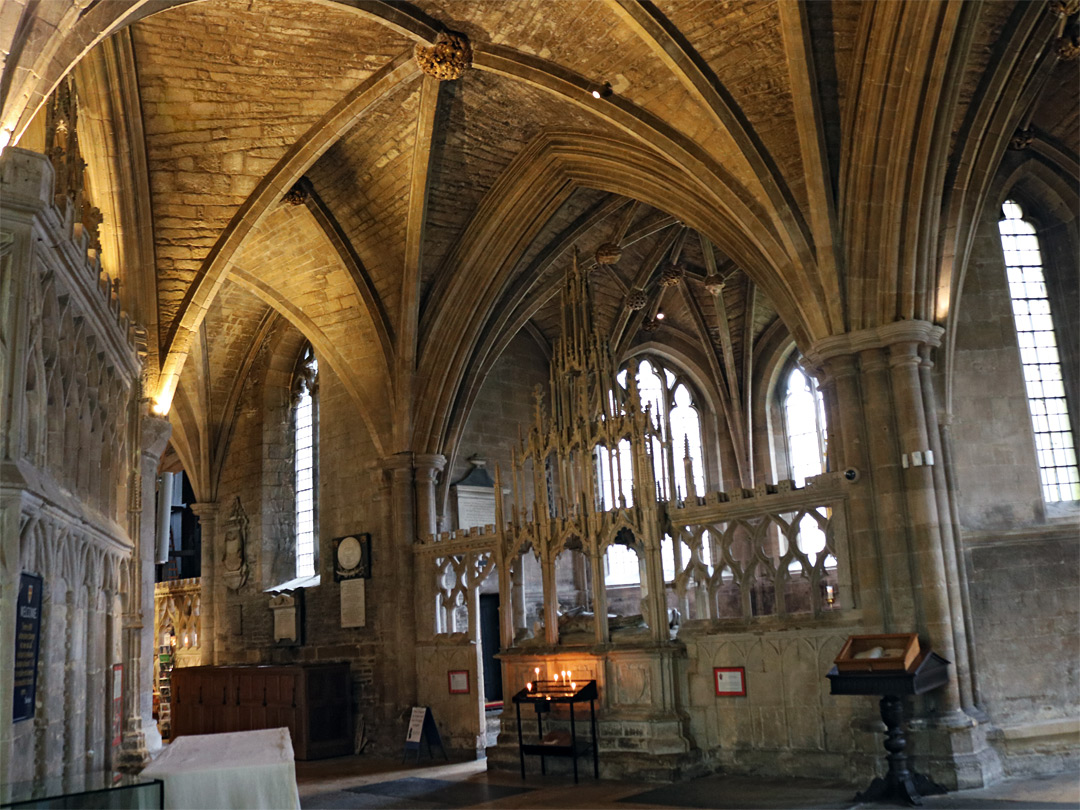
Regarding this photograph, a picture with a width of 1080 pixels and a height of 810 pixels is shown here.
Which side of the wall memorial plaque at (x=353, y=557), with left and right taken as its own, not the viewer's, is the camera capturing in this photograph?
front

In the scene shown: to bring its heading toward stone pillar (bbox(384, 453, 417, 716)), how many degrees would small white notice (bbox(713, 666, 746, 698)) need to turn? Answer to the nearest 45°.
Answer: approximately 135° to its right

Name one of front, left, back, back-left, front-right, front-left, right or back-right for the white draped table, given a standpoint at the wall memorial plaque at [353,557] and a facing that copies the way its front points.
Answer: front

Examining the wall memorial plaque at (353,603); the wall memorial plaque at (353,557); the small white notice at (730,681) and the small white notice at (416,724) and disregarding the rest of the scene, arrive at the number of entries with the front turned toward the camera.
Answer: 4

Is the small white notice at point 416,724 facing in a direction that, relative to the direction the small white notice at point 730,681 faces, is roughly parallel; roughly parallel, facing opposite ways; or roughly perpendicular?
roughly parallel

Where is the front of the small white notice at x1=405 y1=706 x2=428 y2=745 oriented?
toward the camera

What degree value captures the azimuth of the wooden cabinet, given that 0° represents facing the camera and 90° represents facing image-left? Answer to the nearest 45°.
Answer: approximately 45°

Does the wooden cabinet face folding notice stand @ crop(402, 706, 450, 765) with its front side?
no

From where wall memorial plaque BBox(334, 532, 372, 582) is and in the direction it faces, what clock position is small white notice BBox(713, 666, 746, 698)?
The small white notice is roughly at 11 o'clock from the wall memorial plaque.

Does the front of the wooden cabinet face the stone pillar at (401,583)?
no

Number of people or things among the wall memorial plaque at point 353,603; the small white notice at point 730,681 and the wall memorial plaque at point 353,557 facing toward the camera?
3

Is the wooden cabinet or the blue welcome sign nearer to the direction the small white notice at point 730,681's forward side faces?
the blue welcome sign

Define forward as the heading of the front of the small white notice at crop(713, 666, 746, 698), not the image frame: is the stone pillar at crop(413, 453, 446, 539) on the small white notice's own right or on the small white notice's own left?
on the small white notice's own right
